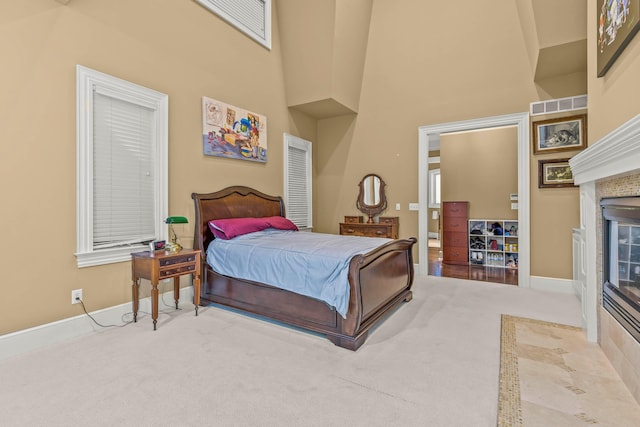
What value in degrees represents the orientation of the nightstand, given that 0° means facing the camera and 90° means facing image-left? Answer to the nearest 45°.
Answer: approximately 315°

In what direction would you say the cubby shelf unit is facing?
toward the camera

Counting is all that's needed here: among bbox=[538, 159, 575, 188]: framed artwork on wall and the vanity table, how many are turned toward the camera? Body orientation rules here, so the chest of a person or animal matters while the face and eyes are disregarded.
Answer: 2

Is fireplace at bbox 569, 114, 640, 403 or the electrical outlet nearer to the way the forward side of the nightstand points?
the fireplace

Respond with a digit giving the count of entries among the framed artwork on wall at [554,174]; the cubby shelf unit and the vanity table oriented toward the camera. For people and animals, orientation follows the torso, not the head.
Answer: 3

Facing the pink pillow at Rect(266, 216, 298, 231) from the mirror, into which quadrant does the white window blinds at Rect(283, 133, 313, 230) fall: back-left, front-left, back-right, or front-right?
front-right

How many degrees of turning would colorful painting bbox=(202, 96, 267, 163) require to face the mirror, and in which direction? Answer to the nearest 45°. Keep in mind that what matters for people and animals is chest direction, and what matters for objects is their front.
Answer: approximately 45° to its left

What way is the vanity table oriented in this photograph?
toward the camera

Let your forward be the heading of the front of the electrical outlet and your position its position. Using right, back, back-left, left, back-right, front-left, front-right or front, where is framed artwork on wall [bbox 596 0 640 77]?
front

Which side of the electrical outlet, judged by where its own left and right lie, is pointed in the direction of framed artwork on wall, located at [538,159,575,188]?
front

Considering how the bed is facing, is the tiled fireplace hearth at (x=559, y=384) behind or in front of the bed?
in front

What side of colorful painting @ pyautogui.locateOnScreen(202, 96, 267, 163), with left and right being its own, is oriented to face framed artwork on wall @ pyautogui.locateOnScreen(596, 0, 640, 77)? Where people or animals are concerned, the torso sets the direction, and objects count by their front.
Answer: front

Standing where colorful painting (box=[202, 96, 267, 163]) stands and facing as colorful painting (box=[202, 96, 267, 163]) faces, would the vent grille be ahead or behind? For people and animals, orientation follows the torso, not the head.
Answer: ahead

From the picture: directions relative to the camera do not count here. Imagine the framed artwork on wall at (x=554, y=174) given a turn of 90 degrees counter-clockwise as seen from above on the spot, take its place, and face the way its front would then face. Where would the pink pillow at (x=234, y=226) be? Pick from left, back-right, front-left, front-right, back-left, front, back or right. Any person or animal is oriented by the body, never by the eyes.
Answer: back-right
